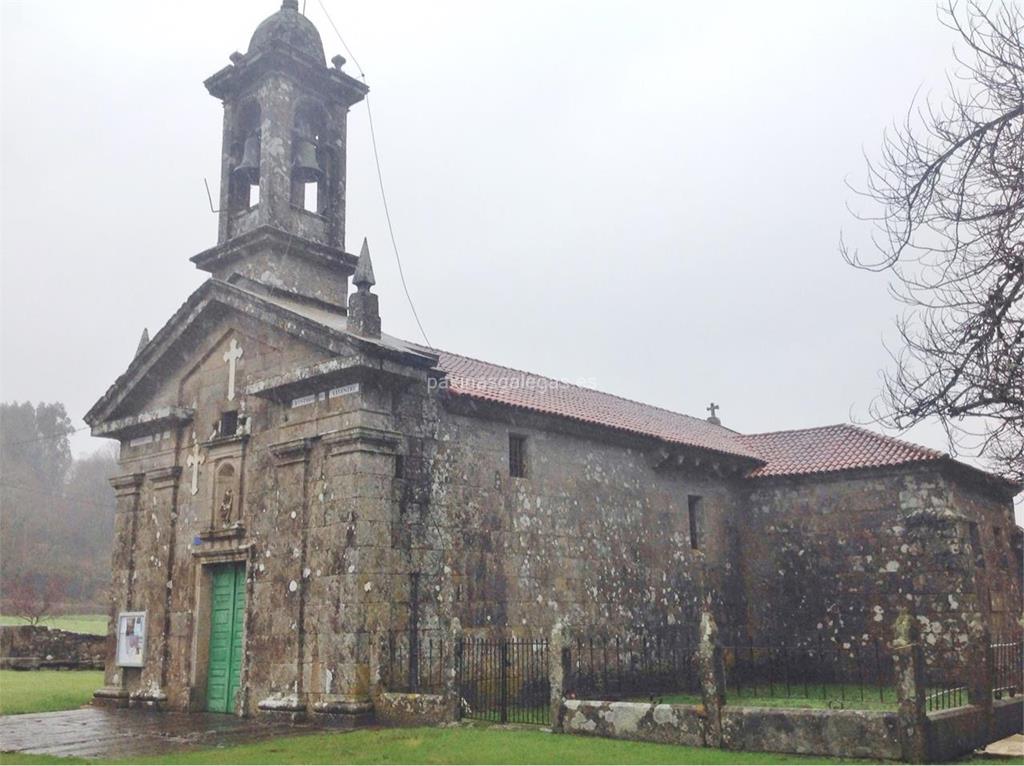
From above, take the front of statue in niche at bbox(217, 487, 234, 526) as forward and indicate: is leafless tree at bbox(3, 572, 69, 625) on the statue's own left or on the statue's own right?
on the statue's own right

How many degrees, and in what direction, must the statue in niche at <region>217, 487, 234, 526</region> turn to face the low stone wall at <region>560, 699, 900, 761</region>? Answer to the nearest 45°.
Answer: approximately 90° to its left

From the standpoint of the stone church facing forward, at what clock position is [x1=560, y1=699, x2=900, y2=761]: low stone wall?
The low stone wall is roughly at 9 o'clock from the stone church.

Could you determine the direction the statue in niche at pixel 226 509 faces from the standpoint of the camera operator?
facing the viewer and to the left of the viewer

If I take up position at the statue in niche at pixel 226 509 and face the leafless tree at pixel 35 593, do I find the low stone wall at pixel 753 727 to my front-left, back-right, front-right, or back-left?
back-right

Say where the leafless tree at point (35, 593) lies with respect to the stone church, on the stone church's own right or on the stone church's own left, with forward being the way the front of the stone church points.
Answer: on the stone church's own right

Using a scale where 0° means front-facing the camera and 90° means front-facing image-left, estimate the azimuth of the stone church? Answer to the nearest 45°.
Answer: approximately 45°
